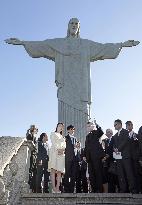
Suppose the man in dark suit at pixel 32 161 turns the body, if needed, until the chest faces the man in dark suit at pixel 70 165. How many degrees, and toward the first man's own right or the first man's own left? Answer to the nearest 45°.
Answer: approximately 45° to the first man's own left

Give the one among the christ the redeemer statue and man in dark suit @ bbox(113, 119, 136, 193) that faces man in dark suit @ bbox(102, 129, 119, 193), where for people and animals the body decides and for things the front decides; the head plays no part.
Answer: the christ the redeemer statue

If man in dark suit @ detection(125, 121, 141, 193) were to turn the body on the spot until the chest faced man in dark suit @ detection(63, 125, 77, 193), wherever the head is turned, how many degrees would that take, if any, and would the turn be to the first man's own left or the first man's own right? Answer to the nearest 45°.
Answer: approximately 45° to the first man's own right

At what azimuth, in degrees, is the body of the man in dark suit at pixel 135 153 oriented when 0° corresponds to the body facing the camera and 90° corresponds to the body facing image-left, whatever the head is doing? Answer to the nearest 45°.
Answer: approximately 45°

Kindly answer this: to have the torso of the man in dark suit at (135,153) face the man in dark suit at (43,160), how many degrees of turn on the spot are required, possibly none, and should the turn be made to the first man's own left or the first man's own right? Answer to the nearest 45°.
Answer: approximately 45° to the first man's own right

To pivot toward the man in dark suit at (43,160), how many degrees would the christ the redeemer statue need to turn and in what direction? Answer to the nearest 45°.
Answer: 0° — it already faces them

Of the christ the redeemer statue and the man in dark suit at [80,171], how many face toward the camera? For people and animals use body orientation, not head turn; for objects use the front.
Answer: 2

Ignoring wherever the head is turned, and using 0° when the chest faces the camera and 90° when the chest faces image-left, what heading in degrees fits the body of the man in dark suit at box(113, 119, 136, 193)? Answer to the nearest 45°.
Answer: approximately 45°

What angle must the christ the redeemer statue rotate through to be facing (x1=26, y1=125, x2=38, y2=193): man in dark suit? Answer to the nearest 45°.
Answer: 0° — it already faces them
